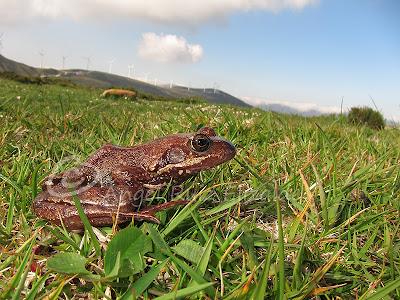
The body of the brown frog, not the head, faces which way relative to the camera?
to the viewer's right
